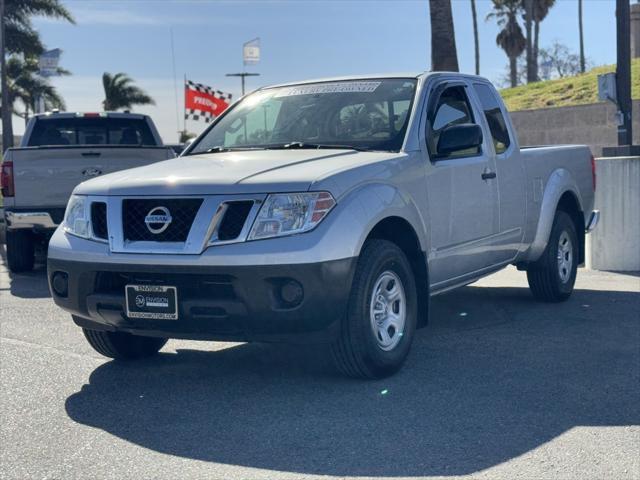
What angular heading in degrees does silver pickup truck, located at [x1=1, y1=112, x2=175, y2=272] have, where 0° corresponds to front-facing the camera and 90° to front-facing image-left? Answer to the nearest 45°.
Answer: approximately 180°

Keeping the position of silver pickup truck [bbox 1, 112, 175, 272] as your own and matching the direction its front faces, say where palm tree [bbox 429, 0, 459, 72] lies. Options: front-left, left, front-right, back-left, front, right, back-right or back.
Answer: front-right

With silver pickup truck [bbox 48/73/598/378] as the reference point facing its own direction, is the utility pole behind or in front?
behind

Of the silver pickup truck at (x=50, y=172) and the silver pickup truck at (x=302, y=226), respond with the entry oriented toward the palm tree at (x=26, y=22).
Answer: the silver pickup truck at (x=50, y=172)

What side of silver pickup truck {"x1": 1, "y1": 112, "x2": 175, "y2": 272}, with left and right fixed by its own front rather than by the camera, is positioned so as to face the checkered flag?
front

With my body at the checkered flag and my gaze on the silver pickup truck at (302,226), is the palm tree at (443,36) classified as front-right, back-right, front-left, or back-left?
front-left

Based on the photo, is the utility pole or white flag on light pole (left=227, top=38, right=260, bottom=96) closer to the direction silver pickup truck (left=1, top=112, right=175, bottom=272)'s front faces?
the white flag on light pole

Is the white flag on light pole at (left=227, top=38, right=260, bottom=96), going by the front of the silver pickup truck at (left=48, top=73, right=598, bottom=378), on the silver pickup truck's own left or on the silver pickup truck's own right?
on the silver pickup truck's own right

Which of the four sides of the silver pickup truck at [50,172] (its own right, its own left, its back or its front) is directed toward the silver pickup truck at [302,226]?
back

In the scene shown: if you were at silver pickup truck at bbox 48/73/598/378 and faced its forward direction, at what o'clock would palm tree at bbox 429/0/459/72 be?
The palm tree is roughly at 5 o'clock from the silver pickup truck.

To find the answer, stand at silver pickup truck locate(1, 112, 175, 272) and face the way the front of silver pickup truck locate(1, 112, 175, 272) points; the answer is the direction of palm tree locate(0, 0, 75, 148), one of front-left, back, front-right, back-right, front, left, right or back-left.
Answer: front

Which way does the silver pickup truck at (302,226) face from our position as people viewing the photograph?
facing the viewer and to the left of the viewer

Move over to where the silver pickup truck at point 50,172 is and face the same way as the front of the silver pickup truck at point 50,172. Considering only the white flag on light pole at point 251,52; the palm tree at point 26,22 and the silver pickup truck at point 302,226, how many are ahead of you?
2
